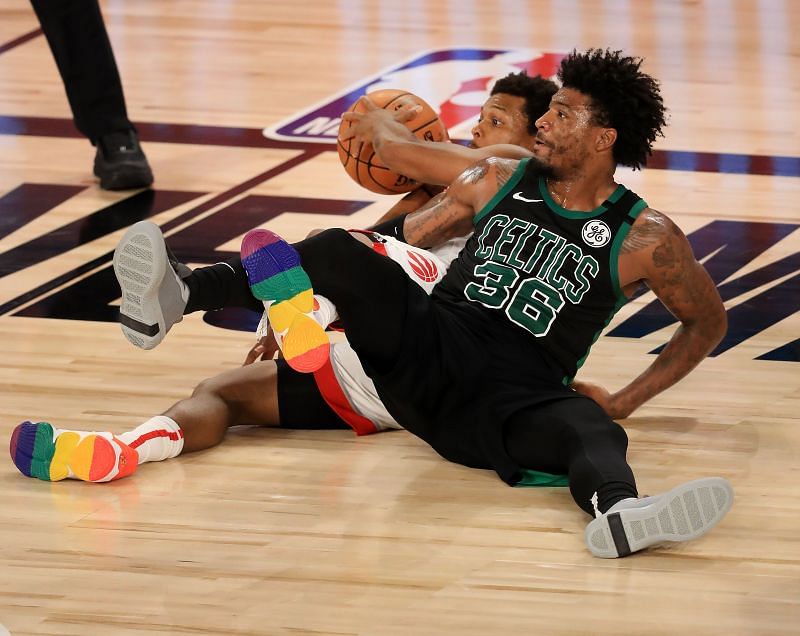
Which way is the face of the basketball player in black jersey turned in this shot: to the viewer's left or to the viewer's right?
to the viewer's left

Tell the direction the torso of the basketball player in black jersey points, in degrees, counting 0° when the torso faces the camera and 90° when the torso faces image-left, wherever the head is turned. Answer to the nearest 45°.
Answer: approximately 45°
